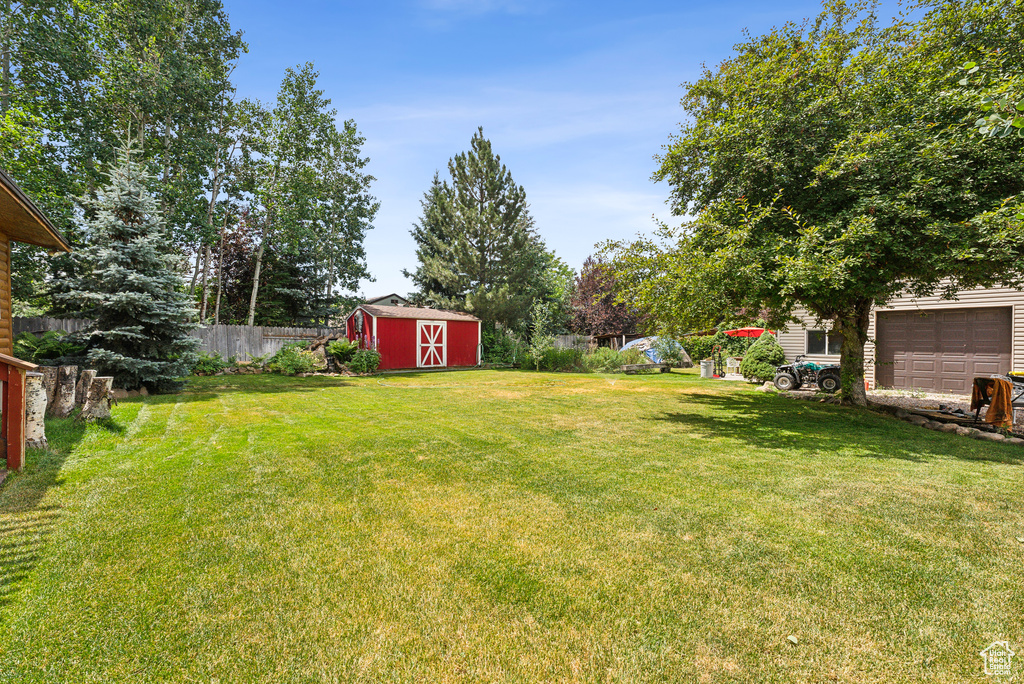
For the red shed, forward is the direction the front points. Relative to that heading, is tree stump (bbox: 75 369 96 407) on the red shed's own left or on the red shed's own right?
on the red shed's own right

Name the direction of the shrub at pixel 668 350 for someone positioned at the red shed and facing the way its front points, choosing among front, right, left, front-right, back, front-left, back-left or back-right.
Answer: front-left

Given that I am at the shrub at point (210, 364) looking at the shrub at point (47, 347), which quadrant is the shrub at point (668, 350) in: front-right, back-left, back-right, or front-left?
back-left

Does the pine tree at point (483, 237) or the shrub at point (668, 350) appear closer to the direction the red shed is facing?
the shrub

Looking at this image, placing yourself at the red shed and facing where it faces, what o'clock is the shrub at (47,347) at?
The shrub is roughly at 3 o'clock from the red shed.

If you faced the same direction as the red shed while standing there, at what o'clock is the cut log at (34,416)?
The cut log is roughly at 2 o'clock from the red shed.

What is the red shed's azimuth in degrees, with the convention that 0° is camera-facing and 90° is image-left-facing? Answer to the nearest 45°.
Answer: approximately 315°

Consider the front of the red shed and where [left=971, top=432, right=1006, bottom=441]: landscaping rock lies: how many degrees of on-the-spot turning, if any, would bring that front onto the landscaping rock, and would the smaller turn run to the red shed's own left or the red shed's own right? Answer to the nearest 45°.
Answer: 0° — it already faces it

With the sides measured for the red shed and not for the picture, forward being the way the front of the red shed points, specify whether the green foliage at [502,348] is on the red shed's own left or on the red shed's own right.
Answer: on the red shed's own left

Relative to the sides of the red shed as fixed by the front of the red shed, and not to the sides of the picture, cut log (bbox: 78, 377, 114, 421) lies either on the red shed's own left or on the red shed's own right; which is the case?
on the red shed's own right

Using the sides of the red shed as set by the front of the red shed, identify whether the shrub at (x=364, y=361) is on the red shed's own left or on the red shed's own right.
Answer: on the red shed's own right
